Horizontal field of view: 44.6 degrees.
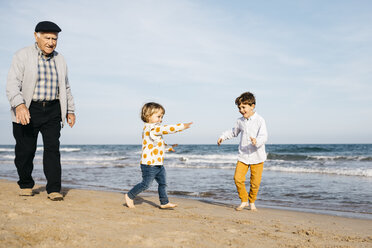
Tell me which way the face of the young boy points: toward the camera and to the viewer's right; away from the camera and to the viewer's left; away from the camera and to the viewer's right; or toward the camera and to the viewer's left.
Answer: toward the camera and to the viewer's left

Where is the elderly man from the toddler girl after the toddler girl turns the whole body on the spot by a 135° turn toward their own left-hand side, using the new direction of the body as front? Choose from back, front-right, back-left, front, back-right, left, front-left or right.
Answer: front-left

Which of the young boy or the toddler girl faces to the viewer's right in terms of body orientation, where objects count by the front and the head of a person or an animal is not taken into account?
the toddler girl

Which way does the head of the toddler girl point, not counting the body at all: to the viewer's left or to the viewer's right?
to the viewer's right

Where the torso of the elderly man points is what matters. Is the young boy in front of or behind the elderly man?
in front

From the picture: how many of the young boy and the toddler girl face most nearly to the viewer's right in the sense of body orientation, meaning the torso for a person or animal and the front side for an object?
1

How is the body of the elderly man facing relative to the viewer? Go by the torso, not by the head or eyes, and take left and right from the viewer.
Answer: facing the viewer and to the right of the viewer

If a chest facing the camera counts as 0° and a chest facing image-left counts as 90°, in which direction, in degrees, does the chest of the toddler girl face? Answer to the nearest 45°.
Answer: approximately 270°
